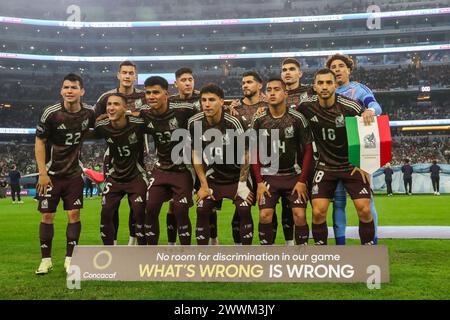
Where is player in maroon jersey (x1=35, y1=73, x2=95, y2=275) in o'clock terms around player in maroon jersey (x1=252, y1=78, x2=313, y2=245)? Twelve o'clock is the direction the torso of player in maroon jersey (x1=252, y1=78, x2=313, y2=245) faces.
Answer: player in maroon jersey (x1=35, y1=73, x2=95, y2=275) is roughly at 3 o'clock from player in maroon jersey (x1=252, y1=78, x2=313, y2=245).

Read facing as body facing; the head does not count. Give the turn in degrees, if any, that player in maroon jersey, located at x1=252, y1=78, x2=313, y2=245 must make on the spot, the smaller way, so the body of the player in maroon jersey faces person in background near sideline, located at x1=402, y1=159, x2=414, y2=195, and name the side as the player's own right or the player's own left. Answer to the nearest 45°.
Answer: approximately 180°

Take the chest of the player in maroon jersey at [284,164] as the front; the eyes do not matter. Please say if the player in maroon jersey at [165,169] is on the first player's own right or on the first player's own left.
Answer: on the first player's own right

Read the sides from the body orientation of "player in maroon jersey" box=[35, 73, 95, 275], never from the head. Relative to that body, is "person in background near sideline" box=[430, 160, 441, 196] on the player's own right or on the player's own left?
on the player's own left

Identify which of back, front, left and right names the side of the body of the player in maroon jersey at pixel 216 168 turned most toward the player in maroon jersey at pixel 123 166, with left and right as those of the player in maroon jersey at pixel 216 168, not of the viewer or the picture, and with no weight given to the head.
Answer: right

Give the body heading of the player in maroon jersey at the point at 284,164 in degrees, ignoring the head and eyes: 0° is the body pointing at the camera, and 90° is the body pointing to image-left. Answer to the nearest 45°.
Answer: approximately 0°
